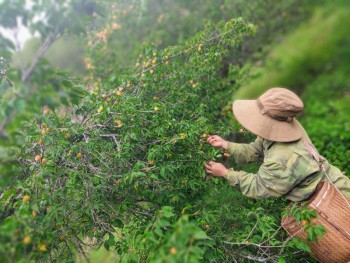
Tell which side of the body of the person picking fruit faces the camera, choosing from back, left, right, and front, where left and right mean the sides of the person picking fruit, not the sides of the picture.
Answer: left

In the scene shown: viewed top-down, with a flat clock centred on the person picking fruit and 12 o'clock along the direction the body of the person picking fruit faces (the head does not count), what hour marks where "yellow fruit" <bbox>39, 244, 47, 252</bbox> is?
The yellow fruit is roughly at 11 o'clock from the person picking fruit.

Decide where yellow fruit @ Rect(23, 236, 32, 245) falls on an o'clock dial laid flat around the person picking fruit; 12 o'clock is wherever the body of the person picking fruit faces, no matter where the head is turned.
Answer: The yellow fruit is roughly at 11 o'clock from the person picking fruit.

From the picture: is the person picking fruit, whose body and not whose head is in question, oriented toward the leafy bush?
yes

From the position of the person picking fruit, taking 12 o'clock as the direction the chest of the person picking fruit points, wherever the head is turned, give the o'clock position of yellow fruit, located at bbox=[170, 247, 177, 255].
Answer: The yellow fruit is roughly at 10 o'clock from the person picking fruit.
